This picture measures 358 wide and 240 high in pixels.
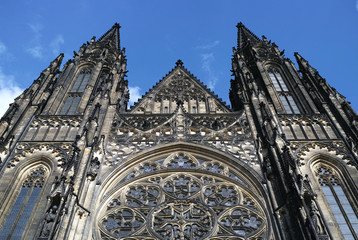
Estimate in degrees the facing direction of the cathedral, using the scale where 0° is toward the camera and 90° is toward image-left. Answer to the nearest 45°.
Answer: approximately 0°
